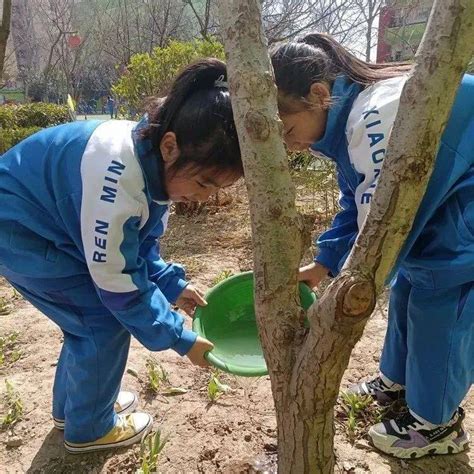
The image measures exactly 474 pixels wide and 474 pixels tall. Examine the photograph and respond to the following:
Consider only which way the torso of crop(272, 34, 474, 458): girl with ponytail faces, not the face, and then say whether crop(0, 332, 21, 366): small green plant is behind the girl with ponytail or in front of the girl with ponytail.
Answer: in front

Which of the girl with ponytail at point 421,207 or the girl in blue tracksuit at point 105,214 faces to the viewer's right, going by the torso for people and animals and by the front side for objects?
the girl in blue tracksuit

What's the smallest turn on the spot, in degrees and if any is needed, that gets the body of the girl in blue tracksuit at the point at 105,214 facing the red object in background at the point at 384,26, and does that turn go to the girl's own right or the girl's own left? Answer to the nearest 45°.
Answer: approximately 45° to the girl's own left

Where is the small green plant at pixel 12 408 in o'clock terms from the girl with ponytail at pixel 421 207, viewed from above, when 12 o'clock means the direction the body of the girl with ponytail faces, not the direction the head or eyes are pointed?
The small green plant is roughly at 12 o'clock from the girl with ponytail.

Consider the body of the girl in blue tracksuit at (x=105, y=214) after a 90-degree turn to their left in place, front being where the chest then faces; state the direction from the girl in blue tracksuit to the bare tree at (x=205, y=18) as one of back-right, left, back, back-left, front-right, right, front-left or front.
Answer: front

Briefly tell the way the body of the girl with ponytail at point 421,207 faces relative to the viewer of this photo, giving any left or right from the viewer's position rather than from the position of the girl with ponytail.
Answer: facing to the left of the viewer

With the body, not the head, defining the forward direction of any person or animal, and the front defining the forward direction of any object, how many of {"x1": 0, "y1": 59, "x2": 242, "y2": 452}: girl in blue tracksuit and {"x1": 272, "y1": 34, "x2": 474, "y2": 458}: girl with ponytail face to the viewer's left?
1

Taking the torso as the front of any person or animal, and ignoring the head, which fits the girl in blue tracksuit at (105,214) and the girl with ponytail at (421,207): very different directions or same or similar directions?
very different directions

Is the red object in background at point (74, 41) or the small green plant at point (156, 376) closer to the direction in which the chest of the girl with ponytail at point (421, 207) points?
the small green plant

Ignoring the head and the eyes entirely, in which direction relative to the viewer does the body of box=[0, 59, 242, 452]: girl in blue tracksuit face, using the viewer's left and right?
facing to the right of the viewer
